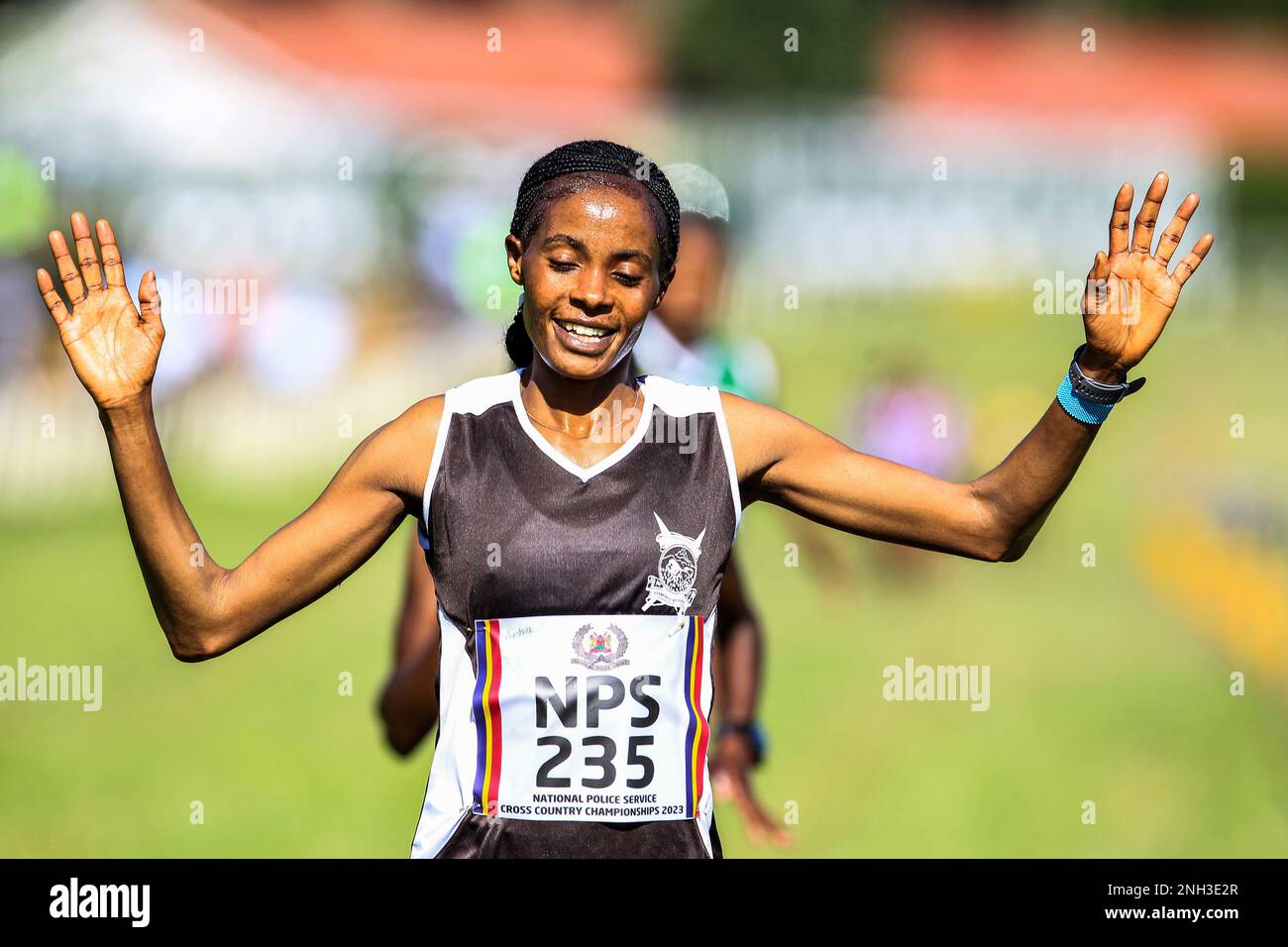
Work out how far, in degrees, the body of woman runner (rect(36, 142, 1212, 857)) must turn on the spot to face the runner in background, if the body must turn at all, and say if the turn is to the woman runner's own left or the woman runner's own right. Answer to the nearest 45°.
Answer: approximately 180°

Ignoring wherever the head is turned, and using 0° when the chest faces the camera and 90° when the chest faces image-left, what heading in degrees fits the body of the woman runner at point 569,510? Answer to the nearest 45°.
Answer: approximately 0°
